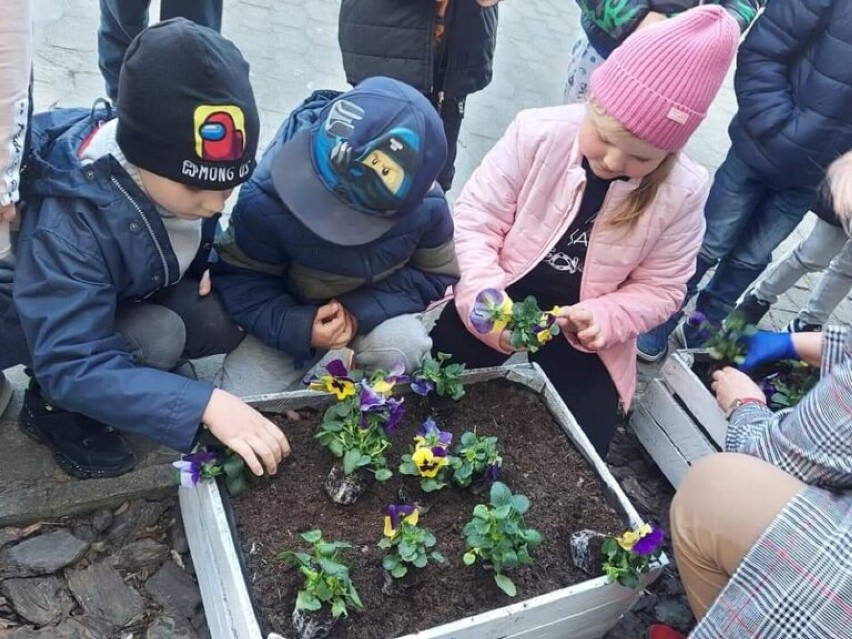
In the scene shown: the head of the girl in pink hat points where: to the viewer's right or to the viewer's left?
to the viewer's left

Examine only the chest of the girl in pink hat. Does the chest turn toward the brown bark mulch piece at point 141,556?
yes

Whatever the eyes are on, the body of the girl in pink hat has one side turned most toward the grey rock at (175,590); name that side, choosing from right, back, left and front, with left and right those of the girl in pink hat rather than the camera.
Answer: front

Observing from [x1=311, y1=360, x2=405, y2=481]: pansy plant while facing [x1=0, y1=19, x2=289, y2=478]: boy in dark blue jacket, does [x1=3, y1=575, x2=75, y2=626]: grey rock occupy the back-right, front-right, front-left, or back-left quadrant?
front-left

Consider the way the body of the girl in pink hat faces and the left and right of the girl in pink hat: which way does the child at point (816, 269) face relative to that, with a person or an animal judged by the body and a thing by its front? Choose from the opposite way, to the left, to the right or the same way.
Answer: the same way

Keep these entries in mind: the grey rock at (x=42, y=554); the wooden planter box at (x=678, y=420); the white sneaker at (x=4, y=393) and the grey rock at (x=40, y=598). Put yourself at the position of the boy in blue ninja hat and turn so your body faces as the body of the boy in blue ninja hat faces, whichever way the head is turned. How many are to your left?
1

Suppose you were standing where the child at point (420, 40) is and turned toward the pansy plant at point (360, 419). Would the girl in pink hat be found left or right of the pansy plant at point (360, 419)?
left

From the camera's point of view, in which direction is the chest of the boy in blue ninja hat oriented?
toward the camera

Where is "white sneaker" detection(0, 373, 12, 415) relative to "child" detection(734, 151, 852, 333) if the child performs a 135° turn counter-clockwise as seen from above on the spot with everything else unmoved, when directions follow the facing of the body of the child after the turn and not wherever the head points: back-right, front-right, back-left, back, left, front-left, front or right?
back-right

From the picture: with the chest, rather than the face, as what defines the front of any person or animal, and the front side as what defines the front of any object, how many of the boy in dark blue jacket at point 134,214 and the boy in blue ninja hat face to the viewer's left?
0

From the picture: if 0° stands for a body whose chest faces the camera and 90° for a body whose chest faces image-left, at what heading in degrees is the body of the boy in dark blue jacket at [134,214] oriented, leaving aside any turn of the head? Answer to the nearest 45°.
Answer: approximately 315°

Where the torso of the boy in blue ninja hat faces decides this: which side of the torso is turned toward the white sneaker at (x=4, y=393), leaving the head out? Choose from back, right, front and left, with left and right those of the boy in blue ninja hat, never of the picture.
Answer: right

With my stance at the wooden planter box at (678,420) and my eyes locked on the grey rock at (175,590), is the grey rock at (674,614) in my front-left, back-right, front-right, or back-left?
front-left

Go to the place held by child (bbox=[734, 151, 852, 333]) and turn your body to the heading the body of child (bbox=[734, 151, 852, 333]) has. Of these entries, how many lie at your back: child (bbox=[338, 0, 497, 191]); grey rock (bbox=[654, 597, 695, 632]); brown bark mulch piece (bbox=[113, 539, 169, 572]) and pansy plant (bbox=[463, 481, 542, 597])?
0

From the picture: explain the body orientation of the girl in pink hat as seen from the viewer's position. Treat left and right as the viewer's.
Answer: facing the viewer and to the left of the viewer

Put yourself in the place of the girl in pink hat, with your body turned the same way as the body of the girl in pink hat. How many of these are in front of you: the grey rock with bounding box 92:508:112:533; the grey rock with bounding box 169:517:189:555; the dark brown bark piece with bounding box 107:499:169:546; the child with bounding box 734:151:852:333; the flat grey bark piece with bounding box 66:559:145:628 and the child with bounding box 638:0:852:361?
4
